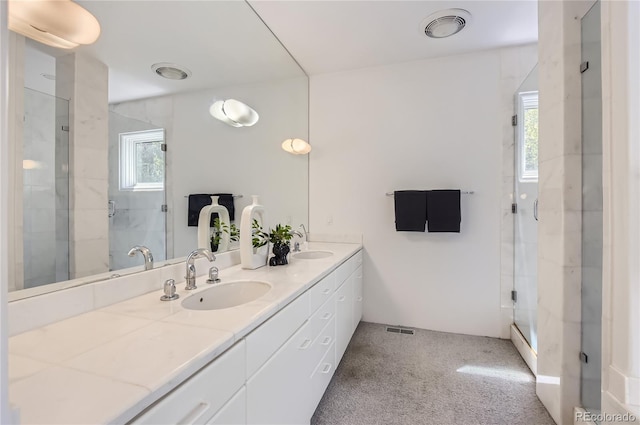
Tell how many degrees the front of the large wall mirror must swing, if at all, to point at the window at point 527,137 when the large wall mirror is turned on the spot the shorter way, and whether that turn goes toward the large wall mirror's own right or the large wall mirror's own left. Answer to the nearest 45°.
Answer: approximately 45° to the large wall mirror's own left

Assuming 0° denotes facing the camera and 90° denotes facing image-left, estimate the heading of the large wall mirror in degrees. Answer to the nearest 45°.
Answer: approximately 315°

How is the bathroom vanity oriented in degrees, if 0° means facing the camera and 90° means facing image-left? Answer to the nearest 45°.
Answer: approximately 315°

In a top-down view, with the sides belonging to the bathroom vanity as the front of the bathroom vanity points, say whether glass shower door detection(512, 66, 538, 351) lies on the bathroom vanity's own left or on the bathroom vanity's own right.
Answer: on the bathroom vanity's own left

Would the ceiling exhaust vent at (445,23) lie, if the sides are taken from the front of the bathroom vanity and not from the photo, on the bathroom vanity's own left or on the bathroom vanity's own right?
on the bathroom vanity's own left

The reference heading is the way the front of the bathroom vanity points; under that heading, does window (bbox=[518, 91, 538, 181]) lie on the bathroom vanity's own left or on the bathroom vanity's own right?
on the bathroom vanity's own left
